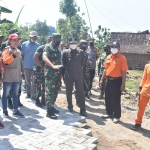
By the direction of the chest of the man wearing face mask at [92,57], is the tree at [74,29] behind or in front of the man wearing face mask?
behind

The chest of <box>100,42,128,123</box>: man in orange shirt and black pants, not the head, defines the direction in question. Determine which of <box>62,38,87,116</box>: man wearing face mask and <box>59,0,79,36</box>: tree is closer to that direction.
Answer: the man wearing face mask

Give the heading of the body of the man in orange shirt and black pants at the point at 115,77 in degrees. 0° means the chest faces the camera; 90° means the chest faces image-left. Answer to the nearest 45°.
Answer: approximately 45°

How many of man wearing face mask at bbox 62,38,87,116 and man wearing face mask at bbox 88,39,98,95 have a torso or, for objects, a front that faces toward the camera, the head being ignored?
2

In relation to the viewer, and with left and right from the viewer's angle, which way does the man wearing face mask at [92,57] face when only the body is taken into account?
facing the viewer

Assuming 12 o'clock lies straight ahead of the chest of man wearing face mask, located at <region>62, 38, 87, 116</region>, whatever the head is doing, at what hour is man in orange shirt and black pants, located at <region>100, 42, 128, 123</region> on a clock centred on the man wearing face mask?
The man in orange shirt and black pants is roughly at 9 o'clock from the man wearing face mask.

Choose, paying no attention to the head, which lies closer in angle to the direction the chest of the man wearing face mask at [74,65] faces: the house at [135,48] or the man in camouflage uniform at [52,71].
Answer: the man in camouflage uniform

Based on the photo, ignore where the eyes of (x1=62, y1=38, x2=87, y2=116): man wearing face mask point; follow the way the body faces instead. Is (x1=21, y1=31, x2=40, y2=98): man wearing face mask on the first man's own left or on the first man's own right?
on the first man's own right

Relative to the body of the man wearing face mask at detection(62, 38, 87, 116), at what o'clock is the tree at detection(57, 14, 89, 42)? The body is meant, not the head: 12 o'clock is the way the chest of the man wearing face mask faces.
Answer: The tree is roughly at 6 o'clock from the man wearing face mask.

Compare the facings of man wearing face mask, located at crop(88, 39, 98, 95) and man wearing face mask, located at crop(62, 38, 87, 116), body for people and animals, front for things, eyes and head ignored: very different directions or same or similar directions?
same or similar directions
